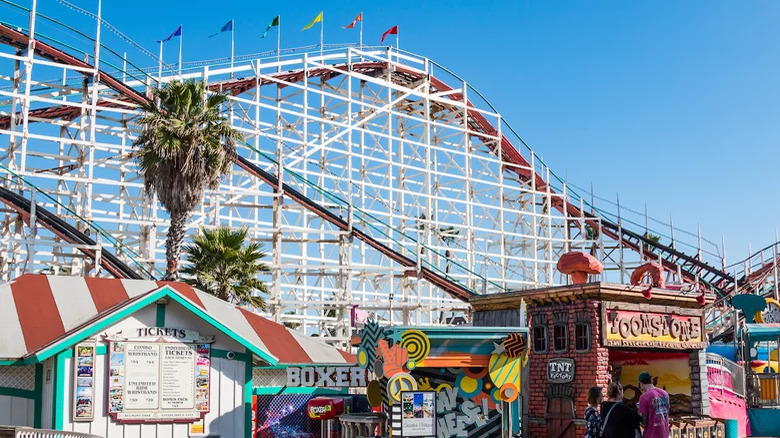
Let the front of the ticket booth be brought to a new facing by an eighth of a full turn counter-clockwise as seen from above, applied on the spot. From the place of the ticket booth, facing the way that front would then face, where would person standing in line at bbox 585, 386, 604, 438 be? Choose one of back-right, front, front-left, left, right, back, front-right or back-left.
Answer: front

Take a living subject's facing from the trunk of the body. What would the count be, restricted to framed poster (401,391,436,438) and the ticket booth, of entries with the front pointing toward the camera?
2

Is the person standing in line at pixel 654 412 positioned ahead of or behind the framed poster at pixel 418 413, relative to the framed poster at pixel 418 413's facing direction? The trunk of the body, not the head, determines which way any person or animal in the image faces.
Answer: ahead

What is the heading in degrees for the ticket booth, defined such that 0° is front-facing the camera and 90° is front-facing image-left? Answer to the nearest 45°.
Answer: approximately 0°

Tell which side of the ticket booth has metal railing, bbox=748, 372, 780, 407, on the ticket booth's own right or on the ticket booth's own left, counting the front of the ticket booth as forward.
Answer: on the ticket booth's own left

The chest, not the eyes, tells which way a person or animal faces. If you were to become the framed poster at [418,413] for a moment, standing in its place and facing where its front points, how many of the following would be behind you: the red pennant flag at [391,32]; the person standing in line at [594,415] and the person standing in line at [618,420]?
1

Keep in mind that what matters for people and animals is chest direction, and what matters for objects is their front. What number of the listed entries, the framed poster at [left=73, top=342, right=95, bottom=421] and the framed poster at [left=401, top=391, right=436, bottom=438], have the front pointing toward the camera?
2

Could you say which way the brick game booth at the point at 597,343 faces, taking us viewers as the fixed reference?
facing the viewer and to the right of the viewer
